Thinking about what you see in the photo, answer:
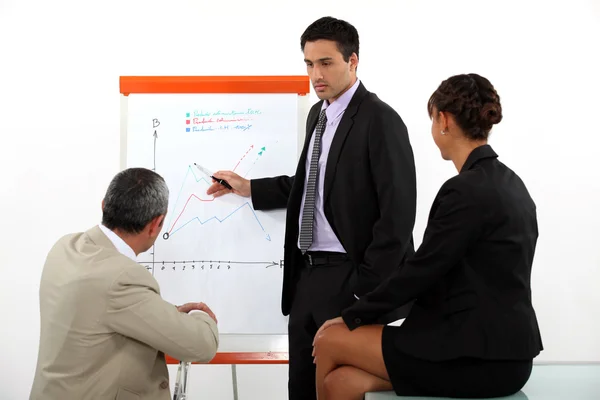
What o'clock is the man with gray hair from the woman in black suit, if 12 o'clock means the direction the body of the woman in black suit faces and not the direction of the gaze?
The man with gray hair is roughly at 10 o'clock from the woman in black suit.

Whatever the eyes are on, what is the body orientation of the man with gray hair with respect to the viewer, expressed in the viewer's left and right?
facing away from the viewer and to the right of the viewer

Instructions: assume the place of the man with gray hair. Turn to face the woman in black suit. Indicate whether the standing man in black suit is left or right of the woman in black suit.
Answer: left

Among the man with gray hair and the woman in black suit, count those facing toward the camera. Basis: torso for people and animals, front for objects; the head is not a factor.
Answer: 0

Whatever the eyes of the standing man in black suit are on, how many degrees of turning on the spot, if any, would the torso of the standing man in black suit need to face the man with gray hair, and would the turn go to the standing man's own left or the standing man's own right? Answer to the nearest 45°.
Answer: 0° — they already face them

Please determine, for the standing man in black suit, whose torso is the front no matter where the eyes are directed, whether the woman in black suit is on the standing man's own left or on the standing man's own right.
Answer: on the standing man's own left

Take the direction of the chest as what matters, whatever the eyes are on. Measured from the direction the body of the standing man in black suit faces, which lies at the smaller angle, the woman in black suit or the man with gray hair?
the man with gray hair

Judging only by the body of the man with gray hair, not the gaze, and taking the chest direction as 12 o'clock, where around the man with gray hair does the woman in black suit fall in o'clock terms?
The woman in black suit is roughly at 2 o'clock from the man with gray hair.

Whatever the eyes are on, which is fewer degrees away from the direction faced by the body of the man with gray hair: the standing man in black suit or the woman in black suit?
the standing man in black suit

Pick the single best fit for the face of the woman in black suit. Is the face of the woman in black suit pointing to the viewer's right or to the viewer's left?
to the viewer's left

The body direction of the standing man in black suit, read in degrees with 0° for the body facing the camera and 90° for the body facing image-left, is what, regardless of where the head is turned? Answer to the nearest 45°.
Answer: approximately 45°

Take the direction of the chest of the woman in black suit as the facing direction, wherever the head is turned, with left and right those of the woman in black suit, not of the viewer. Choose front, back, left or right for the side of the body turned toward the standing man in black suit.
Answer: front

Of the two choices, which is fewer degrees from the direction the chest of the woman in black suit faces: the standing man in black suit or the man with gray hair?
the standing man in black suit
